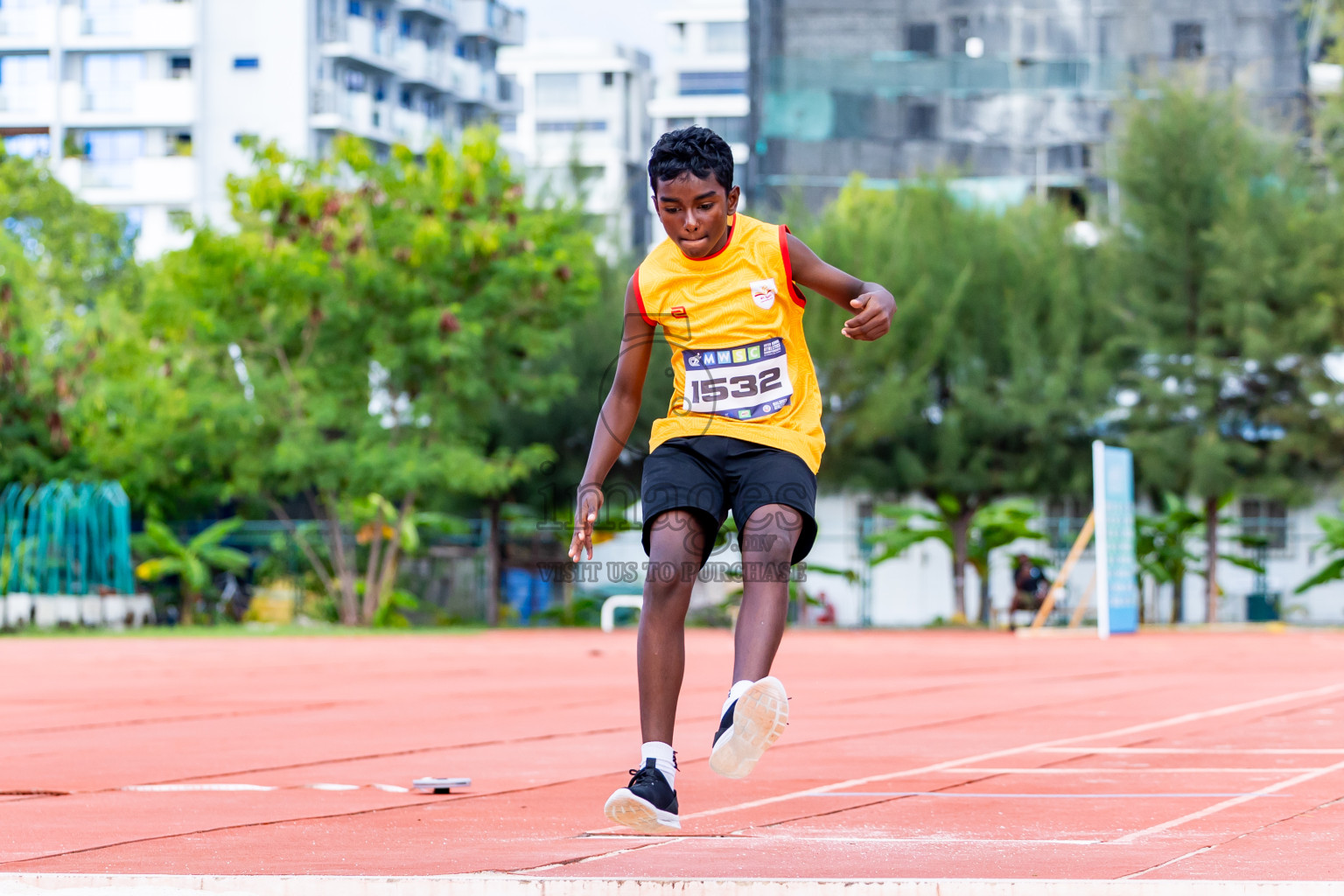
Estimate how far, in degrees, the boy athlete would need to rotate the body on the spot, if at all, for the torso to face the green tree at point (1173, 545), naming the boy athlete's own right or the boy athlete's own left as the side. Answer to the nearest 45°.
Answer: approximately 180°

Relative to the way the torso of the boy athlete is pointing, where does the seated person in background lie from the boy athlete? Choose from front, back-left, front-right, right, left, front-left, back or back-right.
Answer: back

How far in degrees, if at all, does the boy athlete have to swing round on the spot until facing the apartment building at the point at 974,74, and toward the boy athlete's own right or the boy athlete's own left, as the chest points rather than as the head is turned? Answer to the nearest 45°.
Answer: approximately 180°

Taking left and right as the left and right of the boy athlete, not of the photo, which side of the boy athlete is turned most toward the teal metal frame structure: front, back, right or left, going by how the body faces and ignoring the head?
back

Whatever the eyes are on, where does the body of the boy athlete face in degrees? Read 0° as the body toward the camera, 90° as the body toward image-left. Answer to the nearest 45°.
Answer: approximately 0°

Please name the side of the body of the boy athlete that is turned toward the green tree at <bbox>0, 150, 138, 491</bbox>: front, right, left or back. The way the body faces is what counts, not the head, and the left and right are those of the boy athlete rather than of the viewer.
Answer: back

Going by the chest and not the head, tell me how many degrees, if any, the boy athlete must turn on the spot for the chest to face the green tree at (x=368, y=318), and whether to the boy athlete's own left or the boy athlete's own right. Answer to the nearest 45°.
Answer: approximately 180°

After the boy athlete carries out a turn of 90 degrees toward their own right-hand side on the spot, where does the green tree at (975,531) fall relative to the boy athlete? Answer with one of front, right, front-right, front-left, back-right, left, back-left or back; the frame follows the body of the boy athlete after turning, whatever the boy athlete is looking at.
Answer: right

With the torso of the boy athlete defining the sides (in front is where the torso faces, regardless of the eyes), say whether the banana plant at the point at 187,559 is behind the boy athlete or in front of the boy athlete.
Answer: behind

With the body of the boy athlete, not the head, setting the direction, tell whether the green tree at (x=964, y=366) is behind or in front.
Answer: behind
